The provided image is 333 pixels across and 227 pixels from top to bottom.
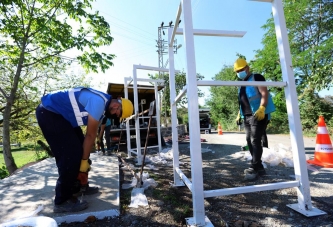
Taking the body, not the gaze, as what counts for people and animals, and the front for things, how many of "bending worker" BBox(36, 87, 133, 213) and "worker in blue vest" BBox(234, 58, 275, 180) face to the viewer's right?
1

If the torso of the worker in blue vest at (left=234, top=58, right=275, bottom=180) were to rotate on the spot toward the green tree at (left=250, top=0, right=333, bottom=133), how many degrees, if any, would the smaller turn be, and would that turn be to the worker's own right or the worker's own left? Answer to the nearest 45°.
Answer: approximately 135° to the worker's own right

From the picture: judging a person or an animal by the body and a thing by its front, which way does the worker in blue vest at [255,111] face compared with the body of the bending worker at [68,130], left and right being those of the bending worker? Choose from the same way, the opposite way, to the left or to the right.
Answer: the opposite way

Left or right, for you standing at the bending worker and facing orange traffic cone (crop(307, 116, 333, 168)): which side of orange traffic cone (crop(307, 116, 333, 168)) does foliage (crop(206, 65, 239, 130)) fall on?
left

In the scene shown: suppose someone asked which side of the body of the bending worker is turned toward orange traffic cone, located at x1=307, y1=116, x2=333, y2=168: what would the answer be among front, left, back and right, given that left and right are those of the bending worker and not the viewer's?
front

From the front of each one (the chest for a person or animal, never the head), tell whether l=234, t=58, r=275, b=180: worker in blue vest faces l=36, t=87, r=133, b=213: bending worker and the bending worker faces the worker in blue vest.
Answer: yes

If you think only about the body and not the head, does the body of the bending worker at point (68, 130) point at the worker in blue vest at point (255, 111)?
yes

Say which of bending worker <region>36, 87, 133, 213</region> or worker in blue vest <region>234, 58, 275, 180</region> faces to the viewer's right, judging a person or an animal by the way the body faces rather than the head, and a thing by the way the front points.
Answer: the bending worker

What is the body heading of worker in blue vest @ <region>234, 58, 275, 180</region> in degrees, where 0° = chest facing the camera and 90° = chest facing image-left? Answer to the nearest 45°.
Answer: approximately 45°

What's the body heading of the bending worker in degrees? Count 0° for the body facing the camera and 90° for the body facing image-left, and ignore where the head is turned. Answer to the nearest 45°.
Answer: approximately 270°
